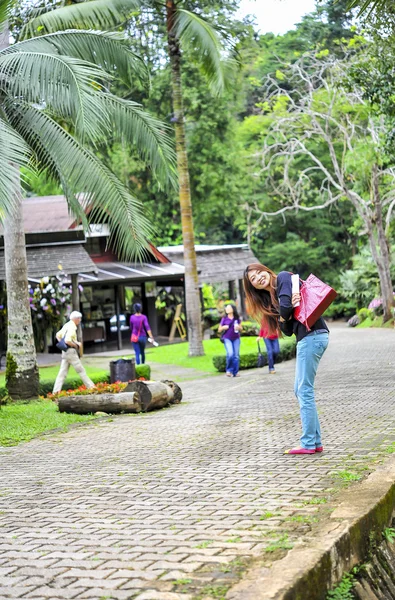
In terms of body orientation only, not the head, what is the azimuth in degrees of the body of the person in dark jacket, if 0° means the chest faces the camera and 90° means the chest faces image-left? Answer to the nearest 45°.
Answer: approximately 90°

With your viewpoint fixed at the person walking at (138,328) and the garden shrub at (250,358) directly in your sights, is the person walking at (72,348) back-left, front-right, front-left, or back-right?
back-right

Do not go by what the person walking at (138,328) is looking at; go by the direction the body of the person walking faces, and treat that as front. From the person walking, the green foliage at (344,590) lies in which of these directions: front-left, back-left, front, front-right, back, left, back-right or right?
back

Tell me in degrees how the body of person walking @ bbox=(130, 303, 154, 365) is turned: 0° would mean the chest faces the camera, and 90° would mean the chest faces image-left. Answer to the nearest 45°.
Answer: approximately 180°

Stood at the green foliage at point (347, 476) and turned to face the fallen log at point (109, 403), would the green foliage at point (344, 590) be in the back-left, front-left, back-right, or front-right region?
back-left

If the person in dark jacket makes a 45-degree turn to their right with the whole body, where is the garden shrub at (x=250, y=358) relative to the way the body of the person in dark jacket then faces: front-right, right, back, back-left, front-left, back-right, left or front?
front-right

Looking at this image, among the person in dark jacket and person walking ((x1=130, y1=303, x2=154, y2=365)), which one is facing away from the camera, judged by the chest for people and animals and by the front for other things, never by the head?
the person walking

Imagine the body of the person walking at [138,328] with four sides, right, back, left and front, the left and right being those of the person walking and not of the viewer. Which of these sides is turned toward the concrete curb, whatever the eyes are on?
back

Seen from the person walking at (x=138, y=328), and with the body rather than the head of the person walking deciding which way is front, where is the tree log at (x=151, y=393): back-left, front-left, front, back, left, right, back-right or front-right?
back

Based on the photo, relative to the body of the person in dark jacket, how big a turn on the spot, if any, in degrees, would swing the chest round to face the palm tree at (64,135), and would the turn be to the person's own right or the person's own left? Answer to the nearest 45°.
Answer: approximately 45° to the person's own right

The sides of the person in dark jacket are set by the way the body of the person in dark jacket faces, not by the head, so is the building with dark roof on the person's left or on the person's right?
on the person's right

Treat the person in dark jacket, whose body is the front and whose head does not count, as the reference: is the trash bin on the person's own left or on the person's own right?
on the person's own right

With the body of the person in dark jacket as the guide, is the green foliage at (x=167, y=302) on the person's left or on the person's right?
on the person's right
